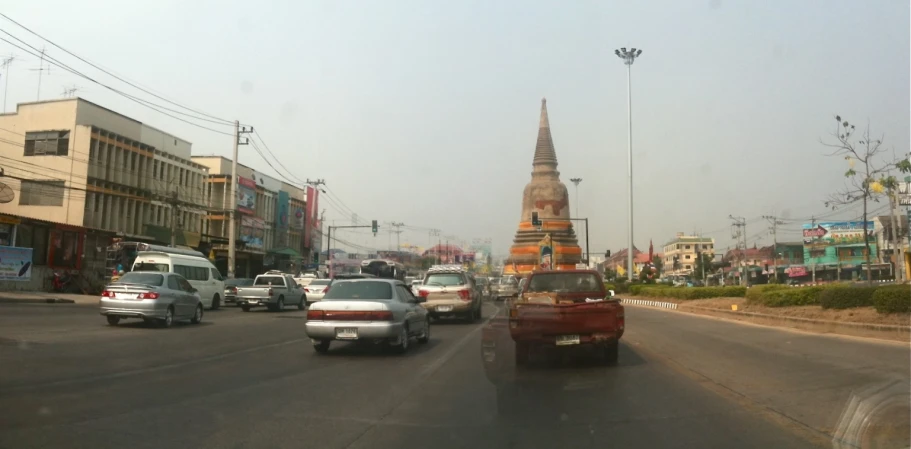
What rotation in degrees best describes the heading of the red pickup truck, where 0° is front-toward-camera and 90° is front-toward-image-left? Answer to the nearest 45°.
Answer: approximately 180°

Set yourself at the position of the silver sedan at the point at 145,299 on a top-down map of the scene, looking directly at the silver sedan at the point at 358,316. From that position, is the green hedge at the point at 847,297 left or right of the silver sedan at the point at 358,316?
left

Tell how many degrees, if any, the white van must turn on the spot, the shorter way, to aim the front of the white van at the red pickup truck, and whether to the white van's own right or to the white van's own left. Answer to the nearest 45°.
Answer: approximately 135° to the white van's own right

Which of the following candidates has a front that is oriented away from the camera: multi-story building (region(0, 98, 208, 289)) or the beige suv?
the beige suv

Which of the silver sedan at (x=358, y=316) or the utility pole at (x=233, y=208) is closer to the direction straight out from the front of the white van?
the utility pole

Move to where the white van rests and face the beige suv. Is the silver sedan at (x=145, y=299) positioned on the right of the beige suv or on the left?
right

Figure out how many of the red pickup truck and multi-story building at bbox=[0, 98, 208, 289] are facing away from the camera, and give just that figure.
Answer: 1

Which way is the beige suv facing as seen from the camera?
away from the camera

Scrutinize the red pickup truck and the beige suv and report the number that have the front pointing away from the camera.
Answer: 2

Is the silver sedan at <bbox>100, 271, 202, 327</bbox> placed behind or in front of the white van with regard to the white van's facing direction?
behind

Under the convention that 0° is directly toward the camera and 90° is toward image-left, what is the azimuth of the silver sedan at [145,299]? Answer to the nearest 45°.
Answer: approximately 225°

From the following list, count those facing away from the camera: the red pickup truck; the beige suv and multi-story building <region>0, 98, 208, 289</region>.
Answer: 2

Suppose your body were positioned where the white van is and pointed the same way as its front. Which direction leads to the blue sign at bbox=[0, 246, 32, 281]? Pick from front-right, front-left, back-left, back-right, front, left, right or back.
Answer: left

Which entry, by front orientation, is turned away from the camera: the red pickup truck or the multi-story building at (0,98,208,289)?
the red pickup truck

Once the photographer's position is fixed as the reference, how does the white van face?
facing away from the viewer and to the right of the viewer
